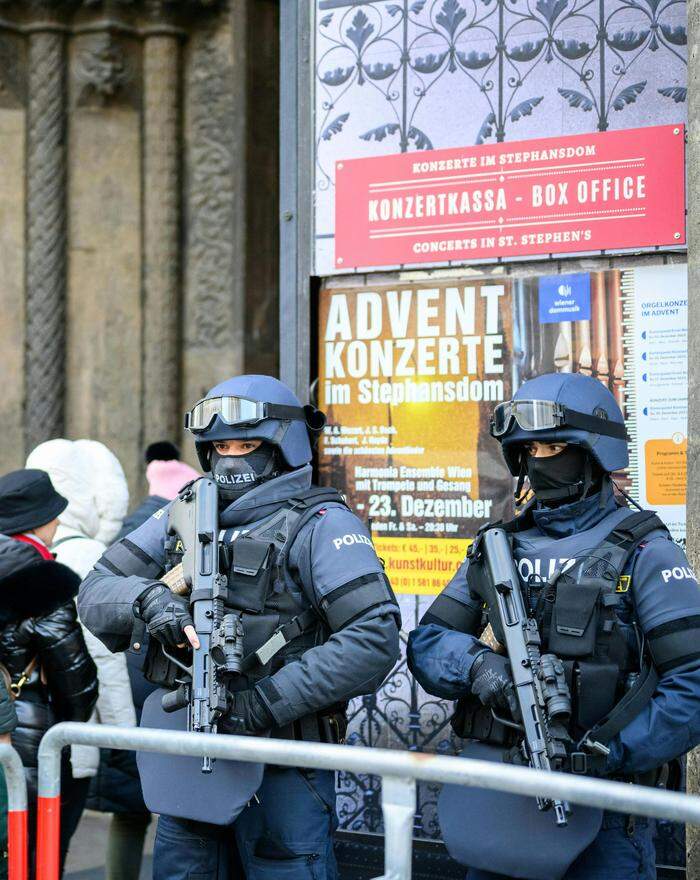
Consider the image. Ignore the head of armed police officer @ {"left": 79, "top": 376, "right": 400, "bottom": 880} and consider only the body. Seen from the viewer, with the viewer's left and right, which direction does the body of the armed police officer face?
facing the viewer and to the left of the viewer

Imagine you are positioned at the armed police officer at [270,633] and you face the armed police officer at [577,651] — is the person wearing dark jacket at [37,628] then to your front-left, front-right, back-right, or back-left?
back-left

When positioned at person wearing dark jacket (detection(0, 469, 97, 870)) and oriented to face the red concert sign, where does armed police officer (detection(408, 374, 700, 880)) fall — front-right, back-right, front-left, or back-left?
front-right

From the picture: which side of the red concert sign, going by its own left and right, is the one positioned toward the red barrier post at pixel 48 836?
front

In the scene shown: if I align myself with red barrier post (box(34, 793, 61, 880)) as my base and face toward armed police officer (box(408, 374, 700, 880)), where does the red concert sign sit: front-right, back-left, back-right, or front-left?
front-left

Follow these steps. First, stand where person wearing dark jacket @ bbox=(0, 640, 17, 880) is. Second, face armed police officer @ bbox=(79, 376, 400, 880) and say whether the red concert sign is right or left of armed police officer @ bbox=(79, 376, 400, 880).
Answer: left

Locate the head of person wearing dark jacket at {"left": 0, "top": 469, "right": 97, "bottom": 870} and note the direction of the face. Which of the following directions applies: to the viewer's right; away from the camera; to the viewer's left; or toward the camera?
to the viewer's right

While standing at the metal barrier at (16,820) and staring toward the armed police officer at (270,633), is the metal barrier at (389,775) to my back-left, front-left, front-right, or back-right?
front-right

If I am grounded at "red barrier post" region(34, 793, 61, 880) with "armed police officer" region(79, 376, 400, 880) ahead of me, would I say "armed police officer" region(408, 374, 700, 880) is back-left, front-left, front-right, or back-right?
front-right

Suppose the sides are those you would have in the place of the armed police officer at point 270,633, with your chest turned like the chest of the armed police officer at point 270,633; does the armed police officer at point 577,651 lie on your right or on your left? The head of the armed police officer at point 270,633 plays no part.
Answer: on your left
